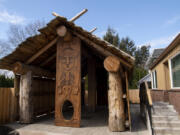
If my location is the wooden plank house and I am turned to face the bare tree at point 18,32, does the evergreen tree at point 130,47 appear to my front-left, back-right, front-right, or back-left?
front-right

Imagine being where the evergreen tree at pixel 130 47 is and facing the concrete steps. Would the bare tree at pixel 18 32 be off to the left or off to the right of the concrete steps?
right

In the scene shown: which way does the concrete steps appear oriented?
toward the camera

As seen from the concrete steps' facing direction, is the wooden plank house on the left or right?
on its right
